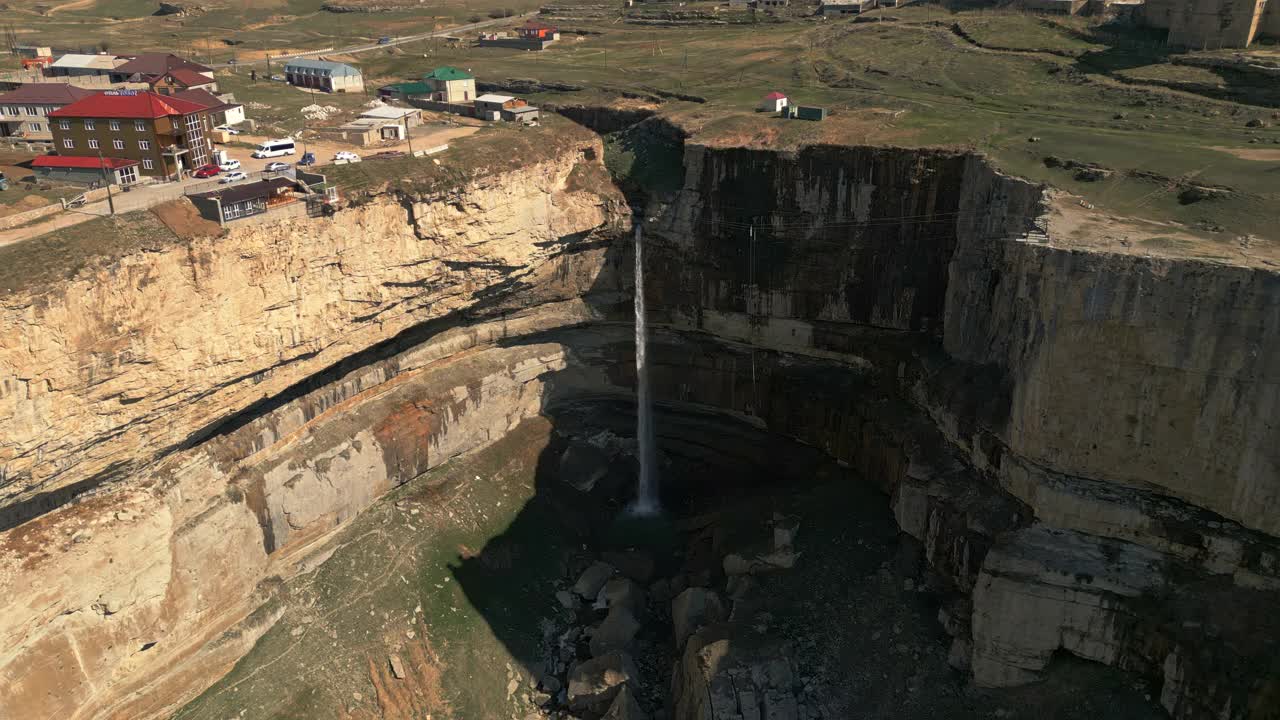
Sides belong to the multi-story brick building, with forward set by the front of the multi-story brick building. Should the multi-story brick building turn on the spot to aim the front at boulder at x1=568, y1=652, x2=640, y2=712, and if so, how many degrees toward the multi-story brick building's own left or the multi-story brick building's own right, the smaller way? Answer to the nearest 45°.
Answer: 0° — it already faces it

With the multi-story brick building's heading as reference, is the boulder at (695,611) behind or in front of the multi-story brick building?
in front

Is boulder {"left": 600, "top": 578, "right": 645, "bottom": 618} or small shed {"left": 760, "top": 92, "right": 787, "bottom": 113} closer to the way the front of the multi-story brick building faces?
the boulder

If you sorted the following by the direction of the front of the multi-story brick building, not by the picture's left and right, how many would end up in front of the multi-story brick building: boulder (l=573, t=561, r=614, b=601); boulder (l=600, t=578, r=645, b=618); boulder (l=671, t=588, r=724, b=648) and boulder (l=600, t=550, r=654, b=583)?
4

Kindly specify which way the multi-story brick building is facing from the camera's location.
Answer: facing the viewer and to the right of the viewer

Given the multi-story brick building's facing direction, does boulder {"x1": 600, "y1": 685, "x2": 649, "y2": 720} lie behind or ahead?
ahead

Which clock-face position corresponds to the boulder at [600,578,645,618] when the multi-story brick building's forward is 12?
The boulder is roughly at 12 o'clock from the multi-story brick building.

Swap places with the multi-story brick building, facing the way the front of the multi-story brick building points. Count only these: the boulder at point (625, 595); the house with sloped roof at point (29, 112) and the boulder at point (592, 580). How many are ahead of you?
2

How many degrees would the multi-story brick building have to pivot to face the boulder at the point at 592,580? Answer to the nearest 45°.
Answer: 0° — it already faces it

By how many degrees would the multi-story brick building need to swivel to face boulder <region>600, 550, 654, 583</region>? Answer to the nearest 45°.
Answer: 0° — it already faces it
